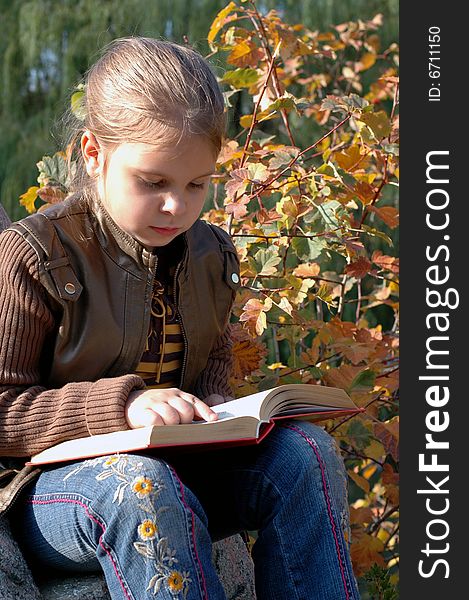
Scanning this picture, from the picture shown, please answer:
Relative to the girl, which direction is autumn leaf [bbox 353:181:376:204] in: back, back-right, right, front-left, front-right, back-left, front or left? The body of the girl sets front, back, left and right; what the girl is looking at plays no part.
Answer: left

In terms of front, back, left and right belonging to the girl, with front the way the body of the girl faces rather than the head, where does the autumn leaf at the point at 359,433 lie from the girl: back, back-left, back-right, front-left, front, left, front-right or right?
left

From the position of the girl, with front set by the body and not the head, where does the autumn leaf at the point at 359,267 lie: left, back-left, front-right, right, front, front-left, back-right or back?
left

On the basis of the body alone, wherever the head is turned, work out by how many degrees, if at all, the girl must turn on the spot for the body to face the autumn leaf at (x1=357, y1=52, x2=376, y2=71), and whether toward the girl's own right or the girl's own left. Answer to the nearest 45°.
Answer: approximately 90° to the girl's own left

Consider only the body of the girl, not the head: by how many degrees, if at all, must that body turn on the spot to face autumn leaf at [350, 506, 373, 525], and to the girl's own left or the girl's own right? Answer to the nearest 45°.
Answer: approximately 90° to the girl's own left

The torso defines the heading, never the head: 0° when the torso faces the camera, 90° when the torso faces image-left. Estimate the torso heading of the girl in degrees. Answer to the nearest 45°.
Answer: approximately 315°

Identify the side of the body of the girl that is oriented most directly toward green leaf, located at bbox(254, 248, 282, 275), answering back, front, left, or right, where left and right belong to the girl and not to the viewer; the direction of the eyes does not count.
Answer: left

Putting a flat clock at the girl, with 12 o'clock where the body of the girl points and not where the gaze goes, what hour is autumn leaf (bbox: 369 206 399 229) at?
The autumn leaf is roughly at 9 o'clock from the girl.

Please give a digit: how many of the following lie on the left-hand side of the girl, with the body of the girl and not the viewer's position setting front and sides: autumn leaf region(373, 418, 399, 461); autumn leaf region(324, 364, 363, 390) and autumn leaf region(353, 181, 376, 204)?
3

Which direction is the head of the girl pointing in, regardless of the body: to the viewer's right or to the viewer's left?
to the viewer's right
